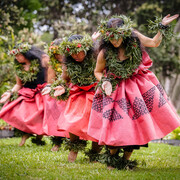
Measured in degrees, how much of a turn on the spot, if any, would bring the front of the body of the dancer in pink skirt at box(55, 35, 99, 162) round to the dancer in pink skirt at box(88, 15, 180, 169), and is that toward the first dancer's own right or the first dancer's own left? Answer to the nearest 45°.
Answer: approximately 45° to the first dancer's own left

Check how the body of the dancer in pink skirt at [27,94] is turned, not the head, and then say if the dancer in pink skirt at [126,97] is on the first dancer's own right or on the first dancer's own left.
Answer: on the first dancer's own left

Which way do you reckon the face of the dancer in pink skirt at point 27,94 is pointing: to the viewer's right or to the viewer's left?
to the viewer's left

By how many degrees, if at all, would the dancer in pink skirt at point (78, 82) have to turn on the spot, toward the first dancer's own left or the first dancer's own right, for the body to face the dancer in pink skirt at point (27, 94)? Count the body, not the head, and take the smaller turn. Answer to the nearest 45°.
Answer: approximately 135° to the first dancer's own right

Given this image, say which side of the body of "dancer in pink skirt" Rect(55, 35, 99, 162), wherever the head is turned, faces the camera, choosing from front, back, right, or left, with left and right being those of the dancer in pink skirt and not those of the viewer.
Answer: front

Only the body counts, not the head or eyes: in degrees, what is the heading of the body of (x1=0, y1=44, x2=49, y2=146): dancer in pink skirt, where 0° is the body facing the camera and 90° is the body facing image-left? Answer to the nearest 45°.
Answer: approximately 45°
